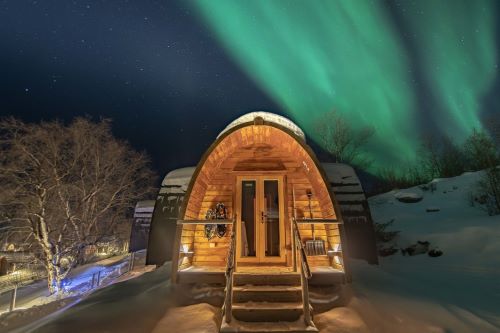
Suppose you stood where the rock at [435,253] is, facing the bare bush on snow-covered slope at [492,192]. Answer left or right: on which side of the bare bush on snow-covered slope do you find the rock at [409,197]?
left

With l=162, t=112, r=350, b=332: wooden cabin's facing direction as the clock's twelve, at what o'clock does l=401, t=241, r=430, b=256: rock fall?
The rock is roughly at 8 o'clock from the wooden cabin.

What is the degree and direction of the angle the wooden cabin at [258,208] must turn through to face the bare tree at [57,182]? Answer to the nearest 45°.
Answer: approximately 135° to its right

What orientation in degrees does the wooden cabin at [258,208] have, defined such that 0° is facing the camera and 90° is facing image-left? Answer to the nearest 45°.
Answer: approximately 0°

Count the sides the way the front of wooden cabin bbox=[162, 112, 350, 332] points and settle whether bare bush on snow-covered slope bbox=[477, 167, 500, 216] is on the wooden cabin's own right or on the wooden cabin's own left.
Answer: on the wooden cabin's own left

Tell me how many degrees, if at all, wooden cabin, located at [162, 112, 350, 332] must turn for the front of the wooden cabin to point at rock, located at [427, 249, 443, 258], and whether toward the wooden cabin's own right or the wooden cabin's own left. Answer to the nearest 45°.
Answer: approximately 135° to the wooden cabin's own left

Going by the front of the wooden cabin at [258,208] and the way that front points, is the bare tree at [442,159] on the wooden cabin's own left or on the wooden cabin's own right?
on the wooden cabin's own left

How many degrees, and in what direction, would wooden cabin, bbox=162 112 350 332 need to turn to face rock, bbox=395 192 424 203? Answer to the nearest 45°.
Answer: approximately 135° to its left

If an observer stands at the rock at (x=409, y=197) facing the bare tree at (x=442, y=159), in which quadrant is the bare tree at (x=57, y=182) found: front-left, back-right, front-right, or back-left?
back-left

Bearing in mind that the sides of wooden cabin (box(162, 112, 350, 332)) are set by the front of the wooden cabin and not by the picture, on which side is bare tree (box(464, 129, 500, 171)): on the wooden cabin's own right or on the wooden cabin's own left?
on the wooden cabin's own left
